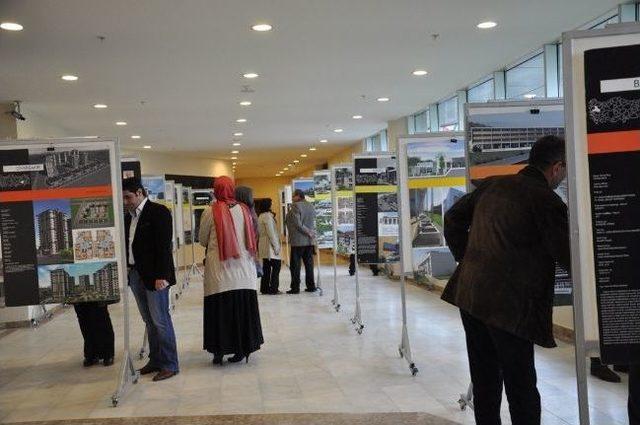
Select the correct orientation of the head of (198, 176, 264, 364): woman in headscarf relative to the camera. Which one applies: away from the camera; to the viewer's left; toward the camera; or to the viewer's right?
away from the camera

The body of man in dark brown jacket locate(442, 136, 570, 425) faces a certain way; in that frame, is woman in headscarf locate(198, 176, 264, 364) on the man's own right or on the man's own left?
on the man's own left

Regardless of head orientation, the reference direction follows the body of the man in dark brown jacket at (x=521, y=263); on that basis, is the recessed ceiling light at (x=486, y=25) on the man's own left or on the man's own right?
on the man's own left

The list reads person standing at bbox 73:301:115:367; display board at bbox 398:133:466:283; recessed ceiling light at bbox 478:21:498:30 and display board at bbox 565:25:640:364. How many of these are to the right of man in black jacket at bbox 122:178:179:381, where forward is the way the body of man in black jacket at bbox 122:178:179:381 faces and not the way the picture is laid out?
1

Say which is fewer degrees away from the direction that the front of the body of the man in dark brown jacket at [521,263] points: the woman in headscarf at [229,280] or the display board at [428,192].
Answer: the display board

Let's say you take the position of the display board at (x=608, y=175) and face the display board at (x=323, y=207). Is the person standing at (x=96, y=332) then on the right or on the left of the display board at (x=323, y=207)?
left

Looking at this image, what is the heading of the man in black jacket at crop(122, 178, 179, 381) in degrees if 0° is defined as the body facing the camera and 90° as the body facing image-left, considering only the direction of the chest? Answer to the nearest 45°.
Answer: approximately 45°

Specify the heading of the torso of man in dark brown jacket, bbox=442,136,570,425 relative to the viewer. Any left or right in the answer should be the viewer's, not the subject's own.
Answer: facing away from the viewer and to the right of the viewer

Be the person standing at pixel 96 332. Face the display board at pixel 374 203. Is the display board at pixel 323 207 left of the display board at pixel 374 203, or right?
left
